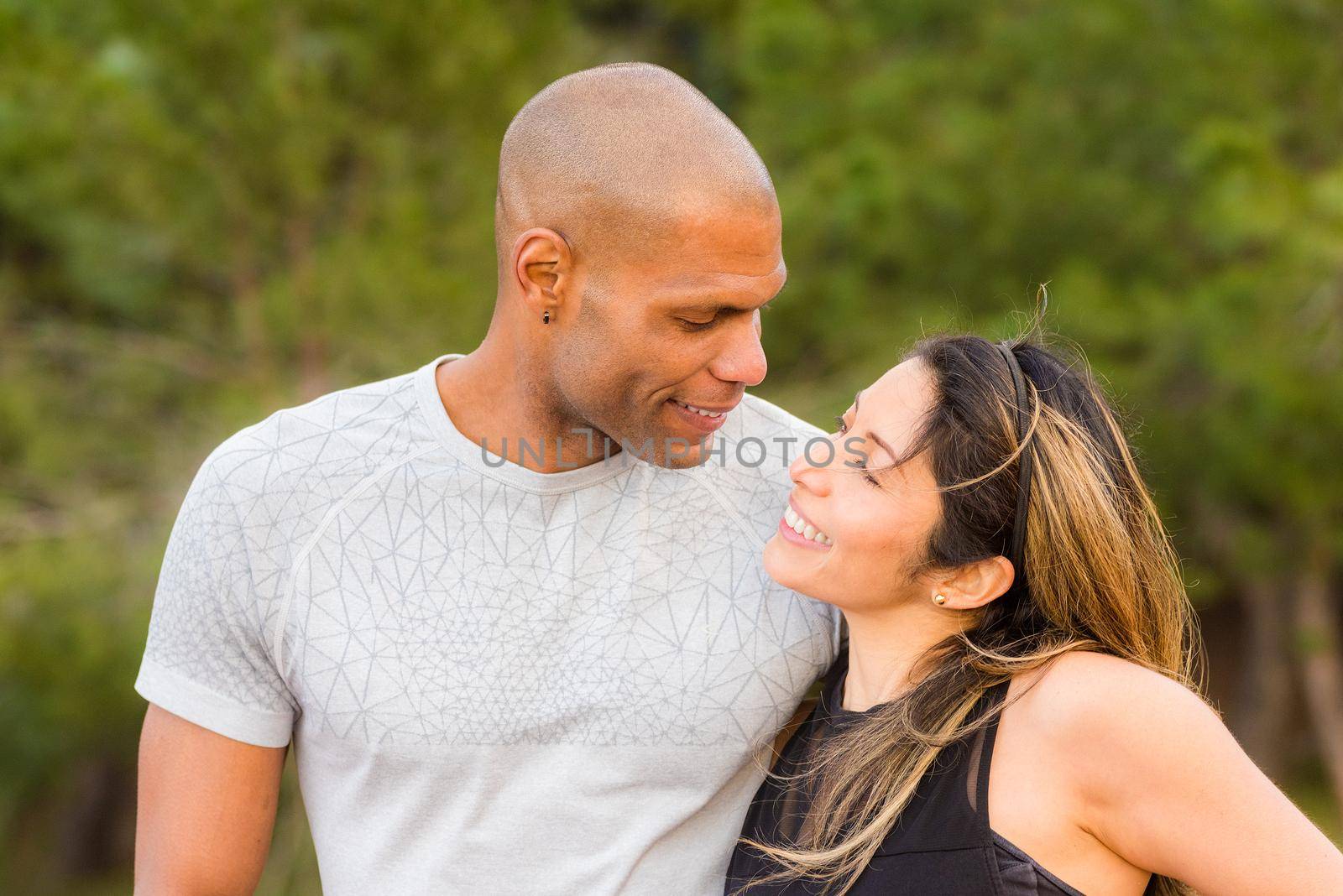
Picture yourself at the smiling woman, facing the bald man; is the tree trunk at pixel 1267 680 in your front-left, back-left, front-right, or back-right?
back-right

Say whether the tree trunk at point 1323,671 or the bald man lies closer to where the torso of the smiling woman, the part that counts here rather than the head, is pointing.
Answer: the bald man

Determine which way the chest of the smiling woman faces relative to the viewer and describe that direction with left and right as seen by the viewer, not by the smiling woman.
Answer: facing the viewer and to the left of the viewer

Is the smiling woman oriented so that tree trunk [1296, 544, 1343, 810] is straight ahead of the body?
no

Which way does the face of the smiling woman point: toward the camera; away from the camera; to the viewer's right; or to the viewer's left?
to the viewer's left

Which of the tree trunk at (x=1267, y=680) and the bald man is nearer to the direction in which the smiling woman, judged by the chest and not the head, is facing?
the bald man

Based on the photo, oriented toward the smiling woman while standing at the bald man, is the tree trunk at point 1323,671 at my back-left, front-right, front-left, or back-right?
front-left

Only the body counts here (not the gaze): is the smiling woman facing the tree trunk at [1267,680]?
no
